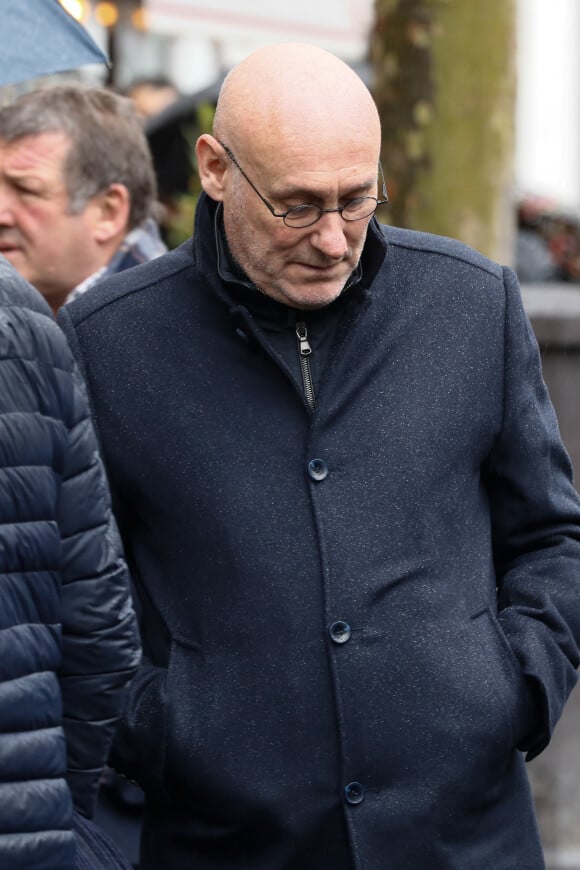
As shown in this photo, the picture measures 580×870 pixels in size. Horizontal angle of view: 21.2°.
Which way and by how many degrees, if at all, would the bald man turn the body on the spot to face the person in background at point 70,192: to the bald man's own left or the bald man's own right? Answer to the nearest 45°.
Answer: approximately 135° to the bald man's own right

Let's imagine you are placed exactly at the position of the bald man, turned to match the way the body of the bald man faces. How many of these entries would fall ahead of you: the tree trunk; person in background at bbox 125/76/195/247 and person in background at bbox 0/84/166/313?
0

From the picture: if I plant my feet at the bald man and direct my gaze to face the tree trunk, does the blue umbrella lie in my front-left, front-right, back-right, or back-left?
front-left

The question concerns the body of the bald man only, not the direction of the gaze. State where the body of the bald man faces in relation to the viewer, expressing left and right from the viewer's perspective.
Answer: facing the viewer

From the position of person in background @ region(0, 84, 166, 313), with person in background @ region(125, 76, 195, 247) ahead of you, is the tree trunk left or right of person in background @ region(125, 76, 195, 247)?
right

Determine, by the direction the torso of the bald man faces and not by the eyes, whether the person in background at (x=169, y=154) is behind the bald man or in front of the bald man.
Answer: behind

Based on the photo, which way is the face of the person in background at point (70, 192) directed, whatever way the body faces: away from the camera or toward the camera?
toward the camera

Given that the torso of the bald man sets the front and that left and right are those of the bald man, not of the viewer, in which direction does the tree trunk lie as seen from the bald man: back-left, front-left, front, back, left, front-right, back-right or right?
back
